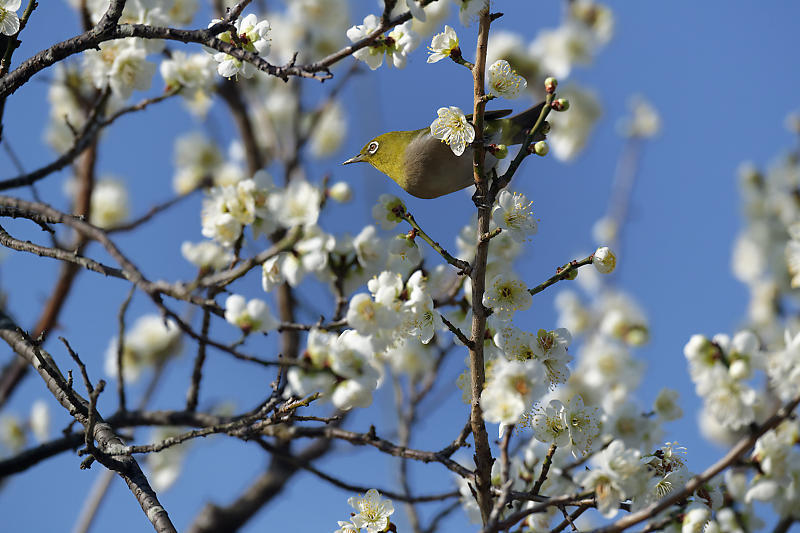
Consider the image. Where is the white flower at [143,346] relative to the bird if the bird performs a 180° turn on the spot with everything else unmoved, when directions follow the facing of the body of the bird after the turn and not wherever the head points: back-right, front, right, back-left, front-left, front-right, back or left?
back-left

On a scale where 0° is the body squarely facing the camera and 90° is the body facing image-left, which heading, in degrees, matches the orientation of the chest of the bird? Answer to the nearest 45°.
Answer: approximately 90°
